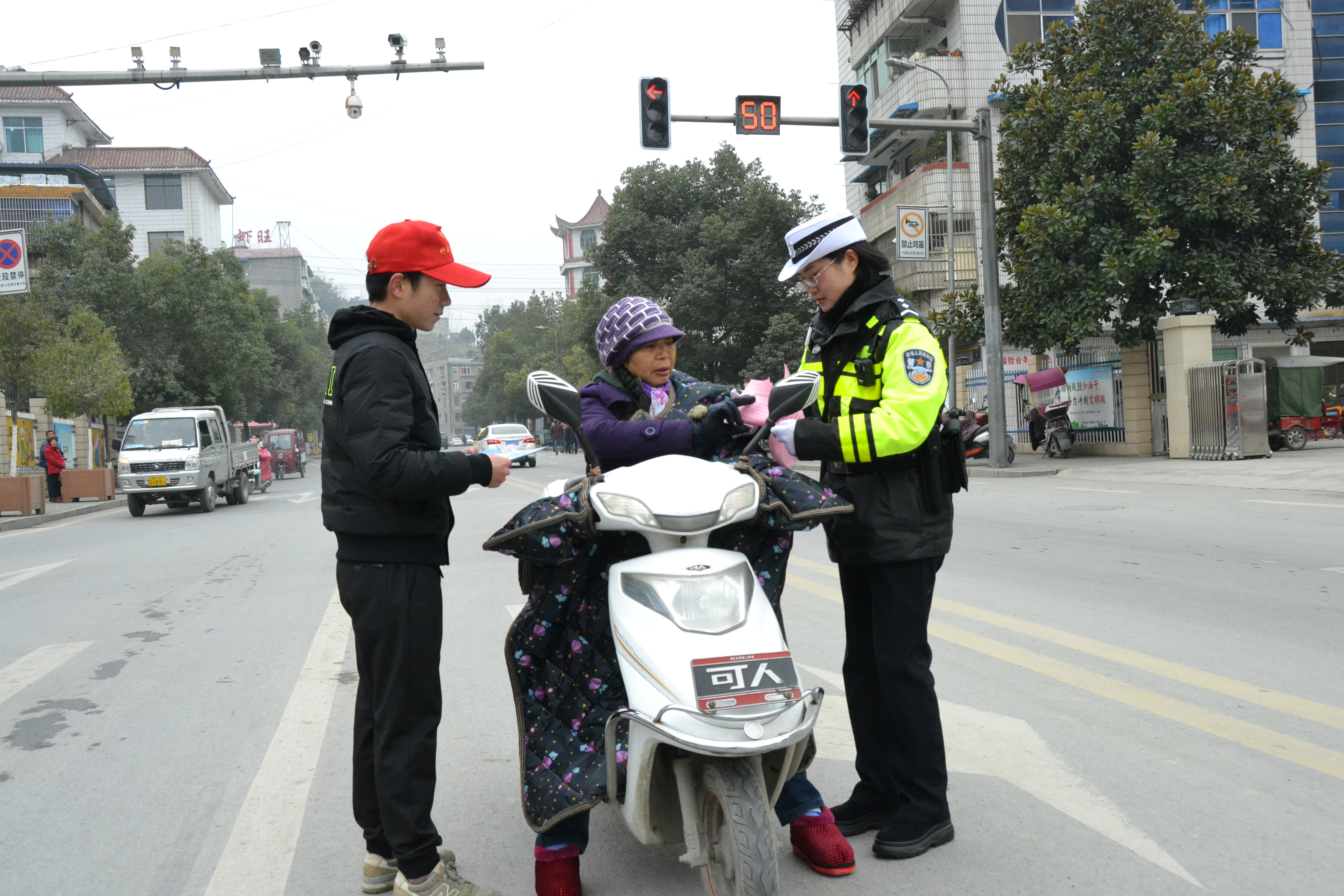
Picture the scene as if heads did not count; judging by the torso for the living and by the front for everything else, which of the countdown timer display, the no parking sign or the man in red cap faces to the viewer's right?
the man in red cap

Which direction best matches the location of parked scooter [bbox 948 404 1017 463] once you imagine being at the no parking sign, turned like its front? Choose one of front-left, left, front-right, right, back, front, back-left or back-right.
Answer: left

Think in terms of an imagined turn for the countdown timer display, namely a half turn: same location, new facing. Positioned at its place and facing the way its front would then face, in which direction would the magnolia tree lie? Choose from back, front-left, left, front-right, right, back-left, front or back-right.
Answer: front-right

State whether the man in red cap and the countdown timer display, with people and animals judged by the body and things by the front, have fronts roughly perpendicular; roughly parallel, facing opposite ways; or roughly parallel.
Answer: roughly perpendicular

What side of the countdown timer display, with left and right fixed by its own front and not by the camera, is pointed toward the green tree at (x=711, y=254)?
back

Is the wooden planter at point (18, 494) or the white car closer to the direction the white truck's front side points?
the wooden planter

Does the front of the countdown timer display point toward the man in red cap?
yes

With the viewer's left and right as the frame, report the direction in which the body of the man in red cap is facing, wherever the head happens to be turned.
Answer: facing to the right of the viewer

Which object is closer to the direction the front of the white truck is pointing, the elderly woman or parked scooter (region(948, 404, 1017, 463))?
the elderly woman

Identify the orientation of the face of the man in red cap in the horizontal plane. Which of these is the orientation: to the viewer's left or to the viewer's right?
to the viewer's right

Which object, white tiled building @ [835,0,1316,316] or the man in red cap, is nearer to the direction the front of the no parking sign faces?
the man in red cap
